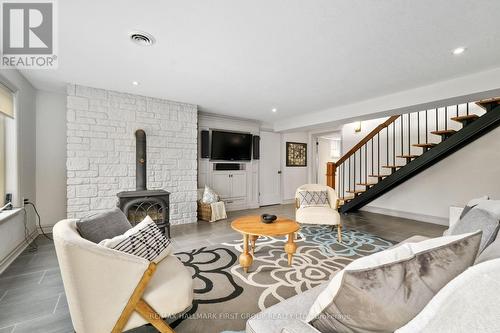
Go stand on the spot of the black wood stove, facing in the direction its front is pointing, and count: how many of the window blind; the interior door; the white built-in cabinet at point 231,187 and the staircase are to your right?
1

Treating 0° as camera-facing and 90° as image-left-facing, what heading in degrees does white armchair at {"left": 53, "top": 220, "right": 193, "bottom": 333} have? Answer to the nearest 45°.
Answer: approximately 225°

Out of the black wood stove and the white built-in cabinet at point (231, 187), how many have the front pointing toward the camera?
2

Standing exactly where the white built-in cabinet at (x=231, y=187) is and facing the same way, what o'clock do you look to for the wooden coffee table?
The wooden coffee table is roughly at 12 o'clock from the white built-in cabinet.

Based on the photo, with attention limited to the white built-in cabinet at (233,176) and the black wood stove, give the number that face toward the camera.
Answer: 2

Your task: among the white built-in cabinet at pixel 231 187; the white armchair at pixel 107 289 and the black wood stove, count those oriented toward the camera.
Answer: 2

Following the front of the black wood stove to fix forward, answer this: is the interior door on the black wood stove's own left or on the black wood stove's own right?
on the black wood stove's own left

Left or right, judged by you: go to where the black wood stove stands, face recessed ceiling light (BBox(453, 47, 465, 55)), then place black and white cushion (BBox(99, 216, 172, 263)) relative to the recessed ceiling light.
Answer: right

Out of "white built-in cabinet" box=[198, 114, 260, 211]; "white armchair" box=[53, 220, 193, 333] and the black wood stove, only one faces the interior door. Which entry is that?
the white armchair

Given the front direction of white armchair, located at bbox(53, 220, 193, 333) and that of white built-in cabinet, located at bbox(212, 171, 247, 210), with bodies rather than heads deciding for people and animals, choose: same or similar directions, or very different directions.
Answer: very different directions

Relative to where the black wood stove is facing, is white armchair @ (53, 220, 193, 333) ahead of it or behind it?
ahead

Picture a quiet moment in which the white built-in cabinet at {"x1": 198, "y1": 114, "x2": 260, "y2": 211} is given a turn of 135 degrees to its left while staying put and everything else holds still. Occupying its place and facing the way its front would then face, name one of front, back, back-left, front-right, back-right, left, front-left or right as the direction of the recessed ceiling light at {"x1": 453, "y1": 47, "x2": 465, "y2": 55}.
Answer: right
